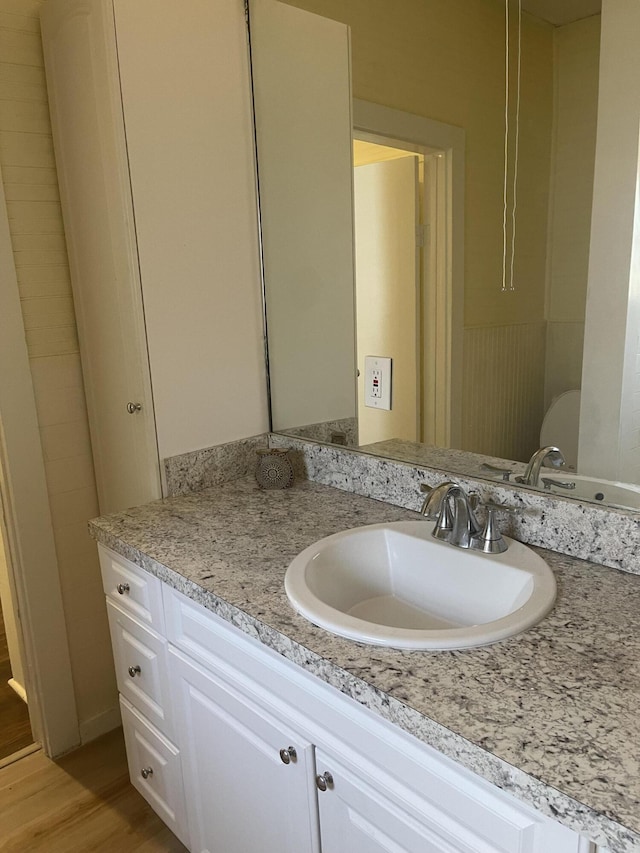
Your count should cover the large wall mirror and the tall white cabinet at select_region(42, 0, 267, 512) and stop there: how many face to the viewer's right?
0

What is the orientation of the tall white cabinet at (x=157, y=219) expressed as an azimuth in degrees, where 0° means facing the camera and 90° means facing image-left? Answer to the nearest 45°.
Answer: approximately 45°

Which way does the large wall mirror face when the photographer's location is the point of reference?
facing the viewer and to the left of the viewer

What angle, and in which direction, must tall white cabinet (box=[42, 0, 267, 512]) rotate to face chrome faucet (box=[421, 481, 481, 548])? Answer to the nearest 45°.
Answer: approximately 90° to its left

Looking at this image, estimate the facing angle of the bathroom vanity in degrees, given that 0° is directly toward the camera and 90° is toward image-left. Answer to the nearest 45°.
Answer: approximately 45°

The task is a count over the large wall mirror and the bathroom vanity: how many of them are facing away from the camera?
0
